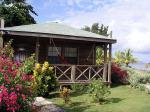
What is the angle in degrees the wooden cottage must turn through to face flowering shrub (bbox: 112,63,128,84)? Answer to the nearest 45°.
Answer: approximately 90° to its left

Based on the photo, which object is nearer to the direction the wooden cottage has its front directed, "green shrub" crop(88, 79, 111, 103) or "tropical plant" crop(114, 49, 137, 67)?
the green shrub

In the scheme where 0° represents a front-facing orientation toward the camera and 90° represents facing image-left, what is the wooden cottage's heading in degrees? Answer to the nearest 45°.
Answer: approximately 0°

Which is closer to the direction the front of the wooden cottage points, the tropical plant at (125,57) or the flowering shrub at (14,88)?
the flowering shrub

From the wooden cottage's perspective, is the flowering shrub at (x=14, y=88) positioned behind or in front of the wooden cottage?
in front

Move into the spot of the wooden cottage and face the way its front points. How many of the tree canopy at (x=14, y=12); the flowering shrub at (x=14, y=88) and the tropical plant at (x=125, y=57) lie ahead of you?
1

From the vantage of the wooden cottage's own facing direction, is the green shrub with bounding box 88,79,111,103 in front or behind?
in front

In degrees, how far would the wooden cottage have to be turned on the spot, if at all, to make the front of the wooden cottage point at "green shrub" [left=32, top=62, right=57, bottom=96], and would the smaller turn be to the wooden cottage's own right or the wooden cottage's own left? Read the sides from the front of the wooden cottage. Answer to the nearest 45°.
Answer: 0° — it already faces it
